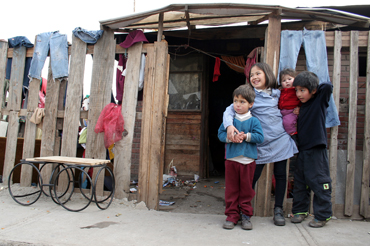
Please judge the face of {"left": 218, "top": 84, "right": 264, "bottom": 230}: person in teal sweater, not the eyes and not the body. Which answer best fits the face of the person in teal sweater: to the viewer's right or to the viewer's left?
to the viewer's left

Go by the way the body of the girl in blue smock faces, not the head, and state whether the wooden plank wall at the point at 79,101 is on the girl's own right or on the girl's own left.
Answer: on the girl's own right

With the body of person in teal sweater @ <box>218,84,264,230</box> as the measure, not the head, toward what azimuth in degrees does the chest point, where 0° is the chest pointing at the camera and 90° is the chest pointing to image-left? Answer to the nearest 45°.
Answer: approximately 0°

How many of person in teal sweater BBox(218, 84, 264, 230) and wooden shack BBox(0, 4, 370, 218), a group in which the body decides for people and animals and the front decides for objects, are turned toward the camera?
2

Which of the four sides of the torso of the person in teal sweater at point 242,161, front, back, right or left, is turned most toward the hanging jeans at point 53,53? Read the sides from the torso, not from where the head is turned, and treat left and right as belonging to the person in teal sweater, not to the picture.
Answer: right

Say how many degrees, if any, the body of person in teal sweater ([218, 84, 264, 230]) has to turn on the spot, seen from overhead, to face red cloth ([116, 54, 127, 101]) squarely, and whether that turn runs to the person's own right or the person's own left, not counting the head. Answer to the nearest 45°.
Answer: approximately 135° to the person's own right

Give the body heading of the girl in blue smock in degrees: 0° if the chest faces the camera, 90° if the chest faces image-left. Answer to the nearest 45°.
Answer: approximately 45°

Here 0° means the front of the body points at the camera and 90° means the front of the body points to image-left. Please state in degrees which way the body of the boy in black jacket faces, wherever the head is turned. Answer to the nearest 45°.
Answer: approximately 45°
